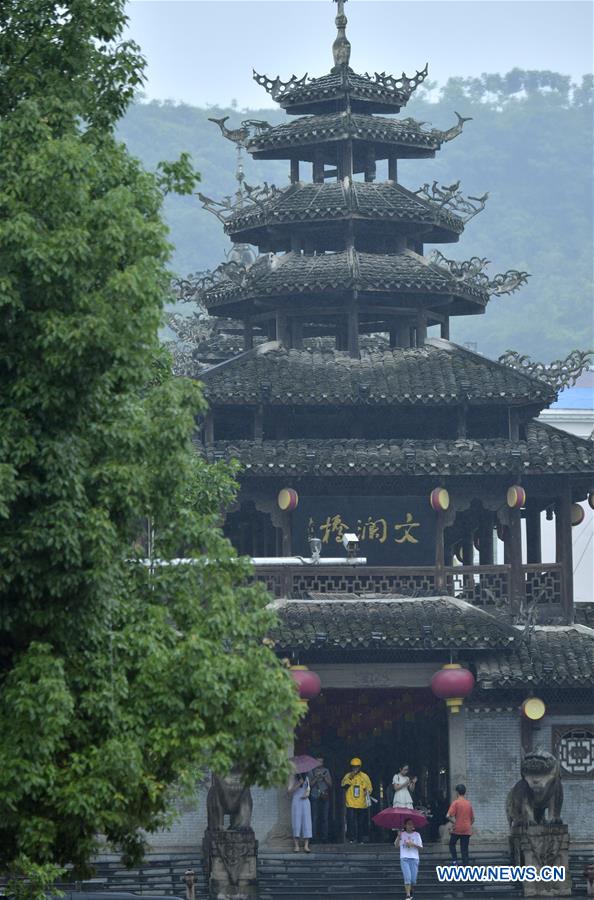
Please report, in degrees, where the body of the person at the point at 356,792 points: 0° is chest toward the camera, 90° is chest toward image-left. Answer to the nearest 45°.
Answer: approximately 0°

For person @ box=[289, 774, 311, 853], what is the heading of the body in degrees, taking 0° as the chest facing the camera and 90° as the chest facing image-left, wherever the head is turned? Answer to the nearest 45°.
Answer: approximately 0°

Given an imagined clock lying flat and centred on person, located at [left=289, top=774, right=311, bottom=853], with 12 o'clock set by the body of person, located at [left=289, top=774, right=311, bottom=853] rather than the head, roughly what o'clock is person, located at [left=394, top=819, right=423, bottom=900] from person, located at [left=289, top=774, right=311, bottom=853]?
person, located at [left=394, top=819, right=423, bottom=900] is roughly at 11 o'clock from person, located at [left=289, top=774, right=311, bottom=853].

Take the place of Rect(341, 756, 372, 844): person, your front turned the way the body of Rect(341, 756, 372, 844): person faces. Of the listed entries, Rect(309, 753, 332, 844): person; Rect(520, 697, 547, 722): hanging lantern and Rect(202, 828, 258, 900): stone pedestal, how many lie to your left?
1

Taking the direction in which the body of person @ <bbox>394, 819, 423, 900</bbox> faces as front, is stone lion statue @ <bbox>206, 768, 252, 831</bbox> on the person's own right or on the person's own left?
on the person's own right

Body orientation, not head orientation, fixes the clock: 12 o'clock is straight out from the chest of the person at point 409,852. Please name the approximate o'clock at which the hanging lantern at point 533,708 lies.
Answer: The hanging lantern is roughly at 7 o'clock from the person.
